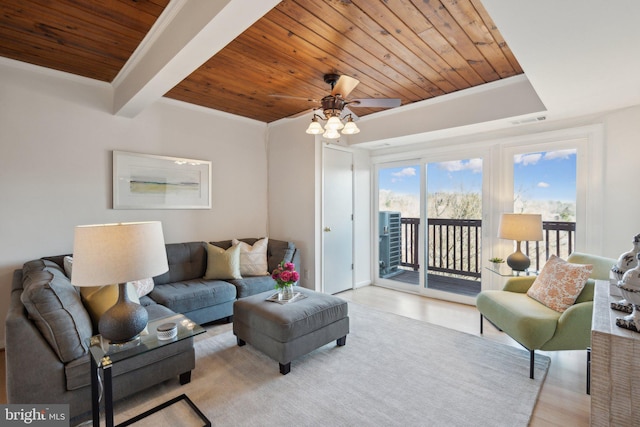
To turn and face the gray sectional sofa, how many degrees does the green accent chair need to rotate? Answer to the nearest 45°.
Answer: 0° — it already faces it

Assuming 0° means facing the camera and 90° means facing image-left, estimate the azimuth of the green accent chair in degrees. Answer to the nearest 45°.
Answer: approximately 45°

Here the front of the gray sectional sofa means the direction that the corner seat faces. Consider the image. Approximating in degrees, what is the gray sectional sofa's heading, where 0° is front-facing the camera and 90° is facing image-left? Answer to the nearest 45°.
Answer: approximately 315°

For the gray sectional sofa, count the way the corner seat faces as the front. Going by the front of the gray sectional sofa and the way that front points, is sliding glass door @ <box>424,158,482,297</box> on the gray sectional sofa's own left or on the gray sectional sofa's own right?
on the gray sectional sofa's own left

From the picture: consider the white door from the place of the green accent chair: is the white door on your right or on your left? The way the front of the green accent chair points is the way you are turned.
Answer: on your right

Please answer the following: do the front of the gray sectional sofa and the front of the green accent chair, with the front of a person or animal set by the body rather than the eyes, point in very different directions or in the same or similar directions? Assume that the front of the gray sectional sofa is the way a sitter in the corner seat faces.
very different directions

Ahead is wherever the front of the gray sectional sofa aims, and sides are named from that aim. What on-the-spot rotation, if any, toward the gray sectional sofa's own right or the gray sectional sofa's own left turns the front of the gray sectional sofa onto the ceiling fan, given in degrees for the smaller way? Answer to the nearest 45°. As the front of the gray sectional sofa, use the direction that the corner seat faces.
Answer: approximately 45° to the gray sectional sofa's own left

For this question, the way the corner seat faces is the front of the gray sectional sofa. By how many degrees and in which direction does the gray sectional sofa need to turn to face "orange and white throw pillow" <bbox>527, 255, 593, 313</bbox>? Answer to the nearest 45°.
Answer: approximately 45° to its left

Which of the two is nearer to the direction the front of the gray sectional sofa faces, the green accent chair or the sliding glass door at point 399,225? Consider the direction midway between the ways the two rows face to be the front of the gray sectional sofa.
the green accent chair
